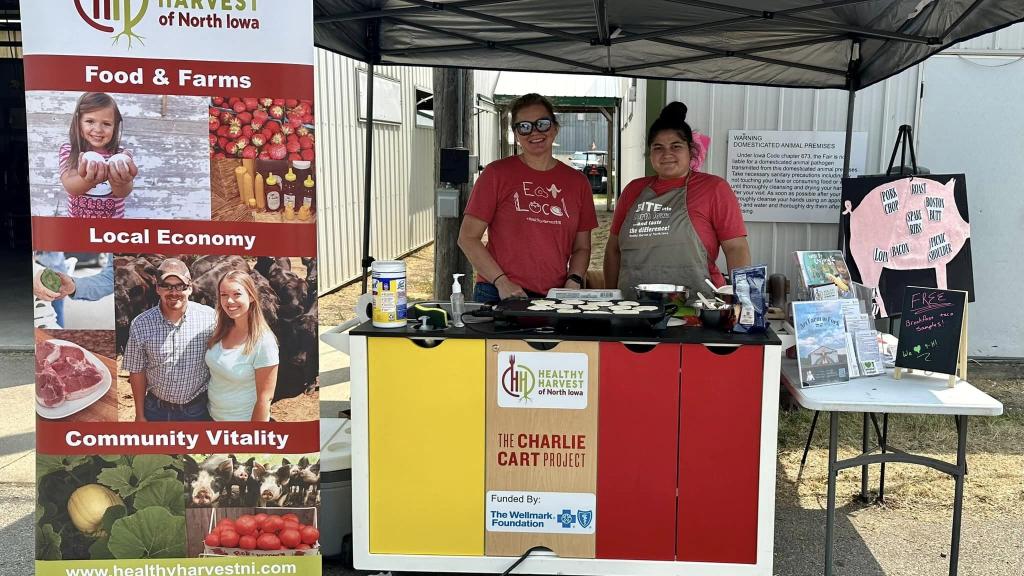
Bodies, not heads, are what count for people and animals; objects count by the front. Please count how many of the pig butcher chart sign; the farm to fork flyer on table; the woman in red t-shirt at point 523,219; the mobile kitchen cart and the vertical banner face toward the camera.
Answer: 5

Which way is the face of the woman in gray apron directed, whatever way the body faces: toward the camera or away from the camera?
toward the camera

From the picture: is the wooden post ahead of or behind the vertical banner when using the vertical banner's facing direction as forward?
behind

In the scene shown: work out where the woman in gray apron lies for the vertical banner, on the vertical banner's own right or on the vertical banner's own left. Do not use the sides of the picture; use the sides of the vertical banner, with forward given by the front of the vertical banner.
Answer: on the vertical banner's own left

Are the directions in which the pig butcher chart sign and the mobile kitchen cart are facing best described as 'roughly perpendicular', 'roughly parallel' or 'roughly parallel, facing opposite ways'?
roughly parallel

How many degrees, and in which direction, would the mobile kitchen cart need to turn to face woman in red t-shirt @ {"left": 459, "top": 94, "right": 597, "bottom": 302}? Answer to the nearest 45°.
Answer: approximately 180°

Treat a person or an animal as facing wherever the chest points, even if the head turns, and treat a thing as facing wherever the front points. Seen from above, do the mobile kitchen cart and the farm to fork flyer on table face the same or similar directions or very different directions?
same or similar directions

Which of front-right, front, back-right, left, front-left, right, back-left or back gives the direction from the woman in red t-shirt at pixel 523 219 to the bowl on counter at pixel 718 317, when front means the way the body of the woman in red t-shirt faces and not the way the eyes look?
front-left

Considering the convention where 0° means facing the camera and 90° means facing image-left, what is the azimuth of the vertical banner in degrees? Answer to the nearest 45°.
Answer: approximately 0°

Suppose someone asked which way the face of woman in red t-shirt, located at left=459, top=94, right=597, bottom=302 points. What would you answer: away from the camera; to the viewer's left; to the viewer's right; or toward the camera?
toward the camera

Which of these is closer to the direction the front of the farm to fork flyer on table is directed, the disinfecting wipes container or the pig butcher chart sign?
the disinfecting wipes container

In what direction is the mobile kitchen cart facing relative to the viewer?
toward the camera

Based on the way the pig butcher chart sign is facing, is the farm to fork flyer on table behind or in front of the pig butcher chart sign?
in front

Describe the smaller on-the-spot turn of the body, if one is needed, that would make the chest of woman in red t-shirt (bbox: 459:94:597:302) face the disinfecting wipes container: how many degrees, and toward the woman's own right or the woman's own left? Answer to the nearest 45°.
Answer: approximately 45° to the woman's own right

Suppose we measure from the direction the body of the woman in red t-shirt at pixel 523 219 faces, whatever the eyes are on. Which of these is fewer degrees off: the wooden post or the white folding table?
the white folding table
